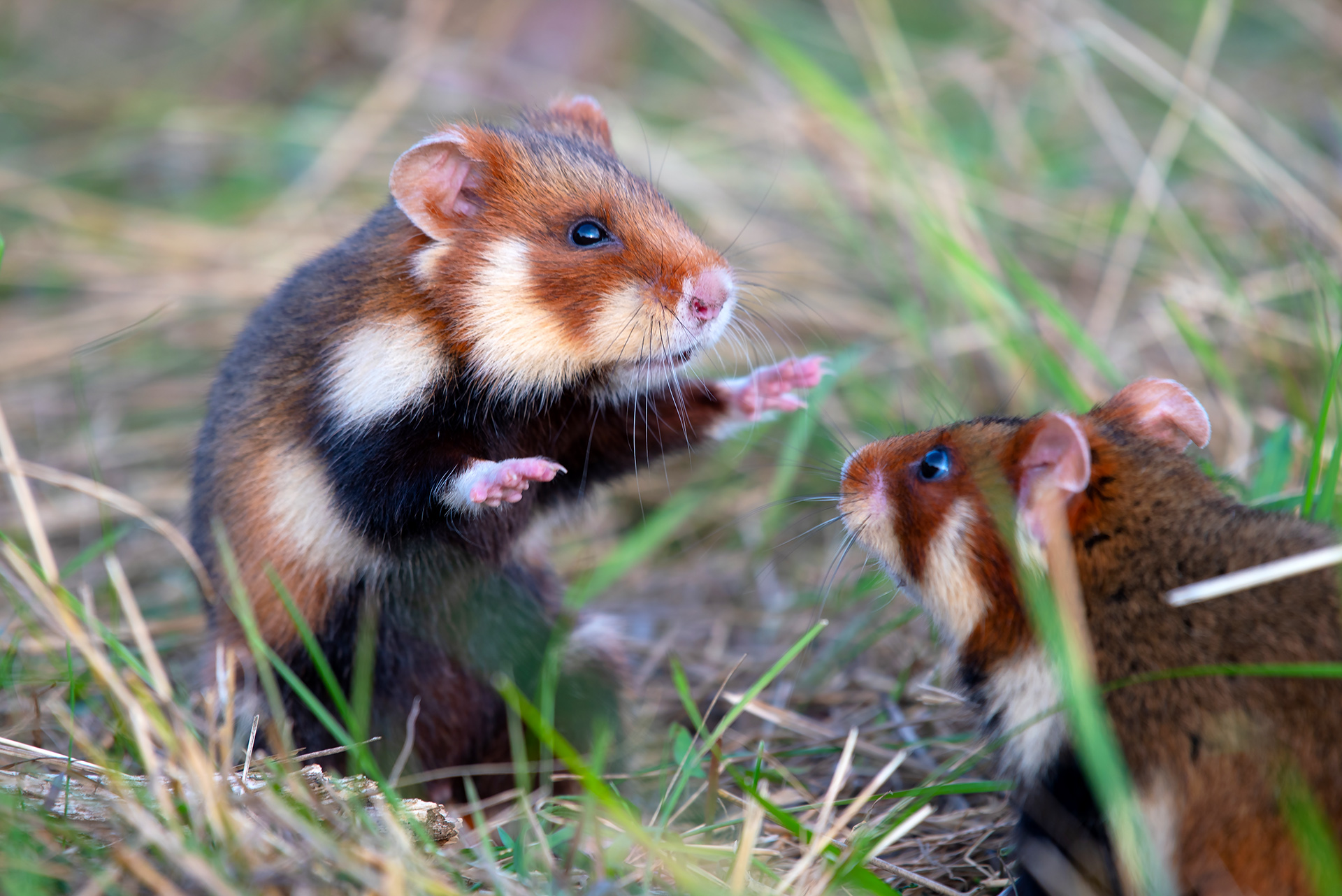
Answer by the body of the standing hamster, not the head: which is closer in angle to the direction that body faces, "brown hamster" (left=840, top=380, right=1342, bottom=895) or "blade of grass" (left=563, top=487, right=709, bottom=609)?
the brown hamster

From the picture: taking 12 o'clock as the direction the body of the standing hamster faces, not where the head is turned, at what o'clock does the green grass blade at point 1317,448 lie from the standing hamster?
The green grass blade is roughly at 11 o'clock from the standing hamster.

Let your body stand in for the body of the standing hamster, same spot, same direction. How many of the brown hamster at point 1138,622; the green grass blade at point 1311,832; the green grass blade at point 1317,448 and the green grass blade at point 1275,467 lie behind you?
0

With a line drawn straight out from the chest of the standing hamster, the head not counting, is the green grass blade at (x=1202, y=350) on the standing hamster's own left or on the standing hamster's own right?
on the standing hamster's own left

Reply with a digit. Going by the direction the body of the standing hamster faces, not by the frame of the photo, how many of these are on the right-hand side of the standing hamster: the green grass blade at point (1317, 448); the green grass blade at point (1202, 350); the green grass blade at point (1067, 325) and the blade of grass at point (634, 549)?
0

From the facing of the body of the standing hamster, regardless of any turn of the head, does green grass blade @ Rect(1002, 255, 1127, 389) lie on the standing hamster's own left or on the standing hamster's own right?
on the standing hamster's own left

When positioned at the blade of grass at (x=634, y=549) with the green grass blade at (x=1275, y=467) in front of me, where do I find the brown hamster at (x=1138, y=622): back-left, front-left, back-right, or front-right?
front-right

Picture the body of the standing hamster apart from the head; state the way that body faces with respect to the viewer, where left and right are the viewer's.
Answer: facing the viewer and to the right of the viewer

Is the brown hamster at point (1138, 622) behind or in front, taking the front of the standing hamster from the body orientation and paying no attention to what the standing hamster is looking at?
in front

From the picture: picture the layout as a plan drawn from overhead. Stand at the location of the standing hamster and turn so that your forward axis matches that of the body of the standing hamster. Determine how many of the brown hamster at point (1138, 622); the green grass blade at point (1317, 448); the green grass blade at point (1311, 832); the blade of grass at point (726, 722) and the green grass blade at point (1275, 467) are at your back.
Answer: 0

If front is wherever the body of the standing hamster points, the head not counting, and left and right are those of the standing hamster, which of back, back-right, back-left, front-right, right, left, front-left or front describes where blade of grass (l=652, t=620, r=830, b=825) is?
front

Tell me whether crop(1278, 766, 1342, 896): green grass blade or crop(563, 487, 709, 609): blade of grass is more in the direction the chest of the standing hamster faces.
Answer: the green grass blade

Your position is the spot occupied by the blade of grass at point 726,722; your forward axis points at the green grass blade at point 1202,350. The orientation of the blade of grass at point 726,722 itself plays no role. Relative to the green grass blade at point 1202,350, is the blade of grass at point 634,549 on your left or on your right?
left

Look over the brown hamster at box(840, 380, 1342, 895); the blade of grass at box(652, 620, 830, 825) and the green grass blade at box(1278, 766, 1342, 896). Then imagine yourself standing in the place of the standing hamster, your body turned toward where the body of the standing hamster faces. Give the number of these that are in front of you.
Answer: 3

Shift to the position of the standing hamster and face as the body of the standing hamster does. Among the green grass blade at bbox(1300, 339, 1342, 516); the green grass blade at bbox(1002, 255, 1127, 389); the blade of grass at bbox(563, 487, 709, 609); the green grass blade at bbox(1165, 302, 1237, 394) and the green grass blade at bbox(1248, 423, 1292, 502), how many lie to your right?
0

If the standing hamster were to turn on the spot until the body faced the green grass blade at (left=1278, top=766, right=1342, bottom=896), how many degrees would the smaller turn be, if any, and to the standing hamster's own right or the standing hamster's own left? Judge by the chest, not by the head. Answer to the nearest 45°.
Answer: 0° — it already faces it
